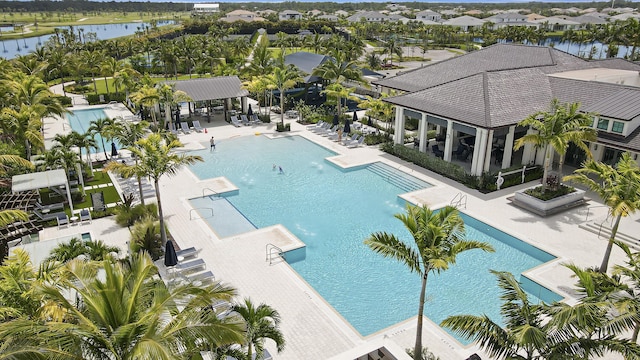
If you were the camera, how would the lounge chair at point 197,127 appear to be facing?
facing the viewer and to the right of the viewer

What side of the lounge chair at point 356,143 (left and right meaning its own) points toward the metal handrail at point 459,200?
left

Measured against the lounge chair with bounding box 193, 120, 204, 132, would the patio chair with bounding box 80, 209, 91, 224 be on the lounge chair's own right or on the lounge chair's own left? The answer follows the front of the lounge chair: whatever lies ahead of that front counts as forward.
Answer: on the lounge chair's own right

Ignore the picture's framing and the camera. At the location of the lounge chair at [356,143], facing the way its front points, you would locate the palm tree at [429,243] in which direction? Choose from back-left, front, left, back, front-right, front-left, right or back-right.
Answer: front-left

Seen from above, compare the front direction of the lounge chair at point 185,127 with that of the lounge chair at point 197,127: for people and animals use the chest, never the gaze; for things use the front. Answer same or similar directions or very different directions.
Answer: same or similar directions

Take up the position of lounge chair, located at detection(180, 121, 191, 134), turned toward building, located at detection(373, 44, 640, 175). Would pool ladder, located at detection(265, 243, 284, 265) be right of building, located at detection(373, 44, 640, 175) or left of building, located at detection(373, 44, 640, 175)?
right

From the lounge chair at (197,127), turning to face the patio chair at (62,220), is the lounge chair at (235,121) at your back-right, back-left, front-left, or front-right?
back-left

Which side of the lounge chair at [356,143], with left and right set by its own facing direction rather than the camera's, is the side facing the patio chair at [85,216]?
front

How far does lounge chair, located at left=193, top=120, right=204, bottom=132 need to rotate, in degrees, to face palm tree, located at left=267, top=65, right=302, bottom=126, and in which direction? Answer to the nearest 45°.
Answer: approximately 45° to its left

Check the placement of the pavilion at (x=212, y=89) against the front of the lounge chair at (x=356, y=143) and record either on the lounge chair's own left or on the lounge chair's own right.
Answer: on the lounge chair's own right

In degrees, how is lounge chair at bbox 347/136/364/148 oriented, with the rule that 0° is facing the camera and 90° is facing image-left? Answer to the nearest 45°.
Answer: approximately 45°

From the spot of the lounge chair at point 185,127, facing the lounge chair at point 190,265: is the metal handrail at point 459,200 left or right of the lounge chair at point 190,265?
left

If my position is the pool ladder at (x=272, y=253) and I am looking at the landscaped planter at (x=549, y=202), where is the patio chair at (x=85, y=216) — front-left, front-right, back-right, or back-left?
back-left

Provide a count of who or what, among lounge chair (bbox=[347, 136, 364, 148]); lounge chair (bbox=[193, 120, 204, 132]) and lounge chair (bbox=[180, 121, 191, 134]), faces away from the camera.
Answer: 0
